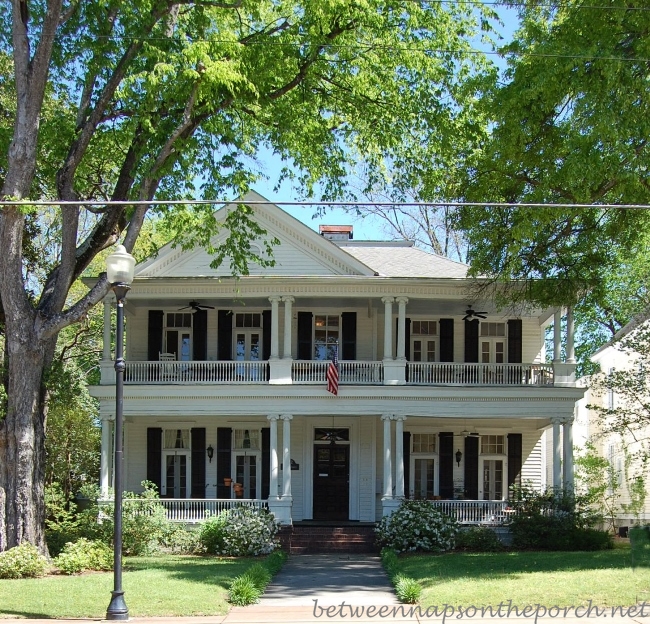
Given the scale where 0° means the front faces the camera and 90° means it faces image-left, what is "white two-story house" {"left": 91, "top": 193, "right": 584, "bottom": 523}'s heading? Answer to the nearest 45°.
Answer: approximately 0°

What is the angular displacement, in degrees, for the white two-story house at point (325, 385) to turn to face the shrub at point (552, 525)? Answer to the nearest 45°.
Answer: approximately 45° to its left

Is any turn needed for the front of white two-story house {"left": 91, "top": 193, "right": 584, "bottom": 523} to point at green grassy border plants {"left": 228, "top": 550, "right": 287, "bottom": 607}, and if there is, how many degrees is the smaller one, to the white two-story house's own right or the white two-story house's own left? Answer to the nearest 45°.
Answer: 0° — it already faces it

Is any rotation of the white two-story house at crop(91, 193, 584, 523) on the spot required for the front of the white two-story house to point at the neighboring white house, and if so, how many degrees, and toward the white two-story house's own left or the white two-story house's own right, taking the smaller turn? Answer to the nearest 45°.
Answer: approximately 135° to the white two-story house's own left

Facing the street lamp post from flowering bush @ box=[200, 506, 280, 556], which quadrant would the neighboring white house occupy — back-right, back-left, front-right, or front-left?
back-left
